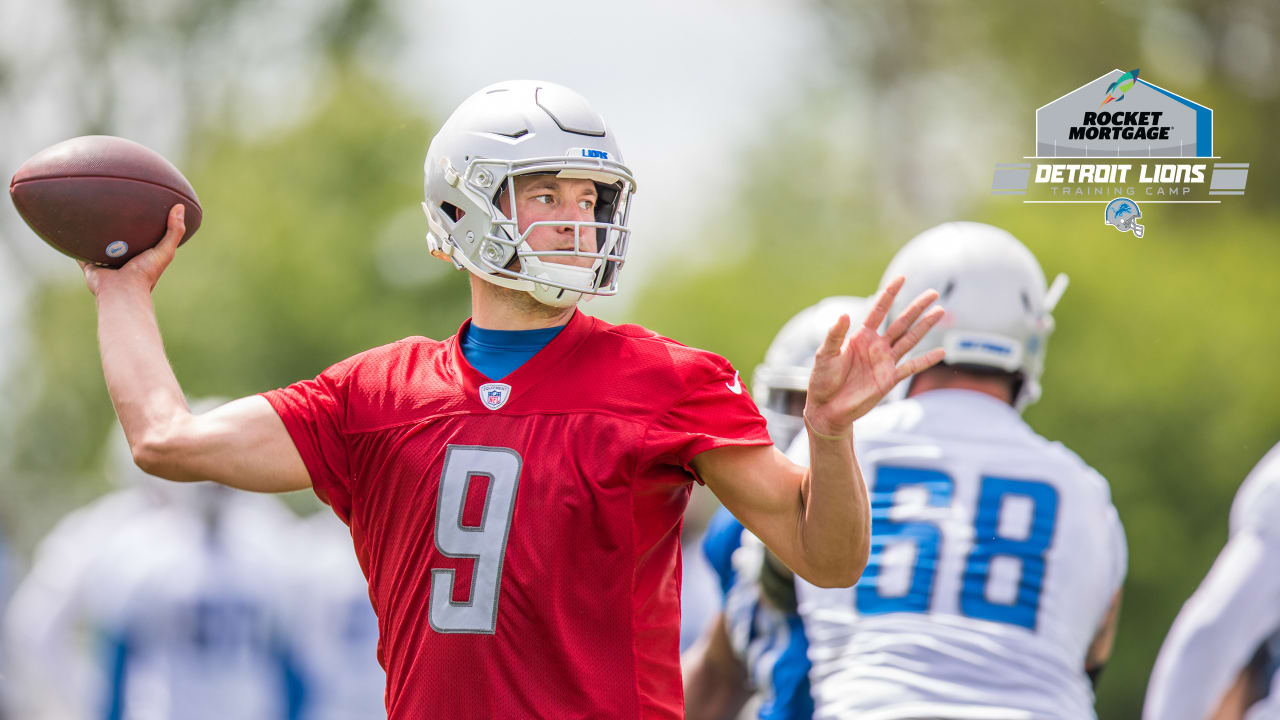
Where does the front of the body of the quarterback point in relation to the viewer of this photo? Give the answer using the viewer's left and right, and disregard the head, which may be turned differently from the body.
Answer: facing the viewer

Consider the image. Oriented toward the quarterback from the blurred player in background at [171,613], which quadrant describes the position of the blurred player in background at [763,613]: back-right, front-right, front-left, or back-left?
front-left

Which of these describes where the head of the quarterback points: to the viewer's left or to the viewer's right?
to the viewer's right

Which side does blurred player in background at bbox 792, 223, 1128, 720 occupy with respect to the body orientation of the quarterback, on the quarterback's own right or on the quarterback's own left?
on the quarterback's own left

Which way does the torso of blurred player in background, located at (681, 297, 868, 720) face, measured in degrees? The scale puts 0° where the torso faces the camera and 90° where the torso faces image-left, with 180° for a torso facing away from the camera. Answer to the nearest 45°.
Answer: approximately 45°

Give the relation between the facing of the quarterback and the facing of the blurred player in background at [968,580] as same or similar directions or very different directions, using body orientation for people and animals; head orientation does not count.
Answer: very different directions

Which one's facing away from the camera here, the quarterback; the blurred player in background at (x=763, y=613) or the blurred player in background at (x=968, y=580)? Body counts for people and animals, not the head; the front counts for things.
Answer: the blurred player in background at (x=968, y=580)

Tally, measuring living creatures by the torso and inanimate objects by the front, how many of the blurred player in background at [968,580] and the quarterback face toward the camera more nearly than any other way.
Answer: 1

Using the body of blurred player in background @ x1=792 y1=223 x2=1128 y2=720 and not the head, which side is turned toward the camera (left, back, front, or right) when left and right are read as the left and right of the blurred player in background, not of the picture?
back

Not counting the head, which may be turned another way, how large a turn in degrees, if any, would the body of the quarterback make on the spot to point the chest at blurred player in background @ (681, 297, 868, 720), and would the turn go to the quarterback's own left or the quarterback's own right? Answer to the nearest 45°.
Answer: approximately 135° to the quarterback's own left

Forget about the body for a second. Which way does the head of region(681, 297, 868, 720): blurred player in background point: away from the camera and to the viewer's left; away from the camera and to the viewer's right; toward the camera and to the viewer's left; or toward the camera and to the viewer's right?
toward the camera and to the viewer's left
